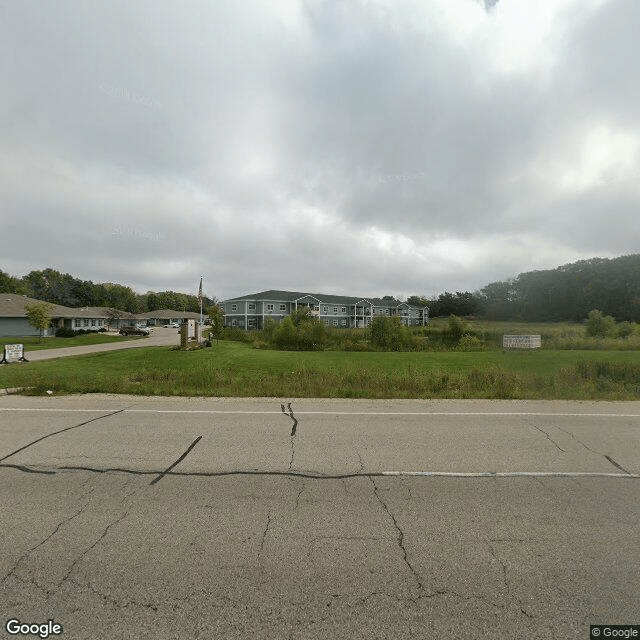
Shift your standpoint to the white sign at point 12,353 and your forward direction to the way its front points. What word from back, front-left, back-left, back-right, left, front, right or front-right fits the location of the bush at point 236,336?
back-left

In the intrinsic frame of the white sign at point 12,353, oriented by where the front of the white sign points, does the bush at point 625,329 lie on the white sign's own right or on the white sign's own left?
on the white sign's own left

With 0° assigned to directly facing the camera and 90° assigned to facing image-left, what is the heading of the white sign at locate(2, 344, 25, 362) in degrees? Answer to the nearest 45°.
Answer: approximately 0°

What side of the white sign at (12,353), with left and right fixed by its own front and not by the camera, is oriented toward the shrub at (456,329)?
left

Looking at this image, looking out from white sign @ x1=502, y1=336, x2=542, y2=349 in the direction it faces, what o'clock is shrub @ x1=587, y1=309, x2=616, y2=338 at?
The shrub is roughly at 7 o'clock from the white sign.

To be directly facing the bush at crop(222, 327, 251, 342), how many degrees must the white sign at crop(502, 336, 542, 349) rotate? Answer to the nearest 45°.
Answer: approximately 90° to its right

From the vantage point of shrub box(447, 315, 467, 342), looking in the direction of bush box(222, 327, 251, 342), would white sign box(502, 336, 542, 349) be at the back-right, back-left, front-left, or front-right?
back-left

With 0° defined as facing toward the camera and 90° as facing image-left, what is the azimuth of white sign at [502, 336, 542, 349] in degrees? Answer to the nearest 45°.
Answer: approximately 0°

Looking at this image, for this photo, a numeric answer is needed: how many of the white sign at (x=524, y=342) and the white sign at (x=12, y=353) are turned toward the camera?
2

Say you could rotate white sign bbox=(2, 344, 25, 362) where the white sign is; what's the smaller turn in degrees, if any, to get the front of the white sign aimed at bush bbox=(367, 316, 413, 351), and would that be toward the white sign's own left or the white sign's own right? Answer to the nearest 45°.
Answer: approximately 90° to the white sign's own left

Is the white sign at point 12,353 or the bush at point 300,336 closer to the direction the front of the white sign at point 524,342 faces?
the white sign
